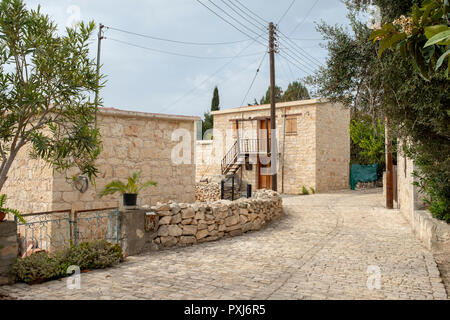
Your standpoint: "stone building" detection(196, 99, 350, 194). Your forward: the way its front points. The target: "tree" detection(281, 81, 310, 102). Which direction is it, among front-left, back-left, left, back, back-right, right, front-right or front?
back-right

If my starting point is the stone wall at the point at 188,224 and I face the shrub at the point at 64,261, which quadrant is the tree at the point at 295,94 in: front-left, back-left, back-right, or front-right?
back-right

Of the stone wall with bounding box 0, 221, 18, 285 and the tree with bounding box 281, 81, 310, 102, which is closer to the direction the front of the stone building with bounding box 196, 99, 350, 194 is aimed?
the stone wall

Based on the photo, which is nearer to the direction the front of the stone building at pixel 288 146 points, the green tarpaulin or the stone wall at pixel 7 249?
the stone wall

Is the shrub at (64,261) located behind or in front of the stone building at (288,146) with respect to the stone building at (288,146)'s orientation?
in front

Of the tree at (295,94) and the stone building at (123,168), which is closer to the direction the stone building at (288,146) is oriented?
the stone building

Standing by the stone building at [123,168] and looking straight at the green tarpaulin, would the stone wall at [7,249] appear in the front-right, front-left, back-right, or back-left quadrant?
back-right

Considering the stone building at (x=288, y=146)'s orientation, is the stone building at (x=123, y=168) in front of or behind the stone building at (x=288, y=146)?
in front
